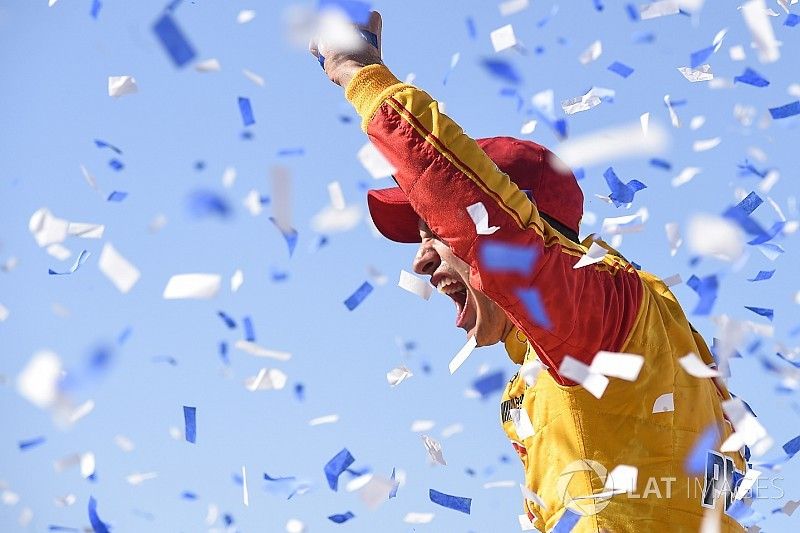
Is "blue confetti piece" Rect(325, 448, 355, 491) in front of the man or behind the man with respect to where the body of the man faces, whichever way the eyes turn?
in front

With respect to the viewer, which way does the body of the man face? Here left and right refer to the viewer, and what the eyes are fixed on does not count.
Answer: facing to the left of the viewer

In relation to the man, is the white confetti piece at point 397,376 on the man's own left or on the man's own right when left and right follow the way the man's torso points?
on the man's own right

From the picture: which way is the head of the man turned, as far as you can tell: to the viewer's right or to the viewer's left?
to the viewer's left
